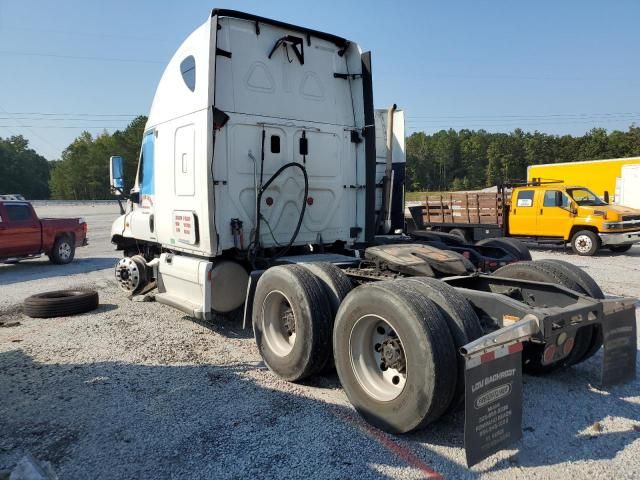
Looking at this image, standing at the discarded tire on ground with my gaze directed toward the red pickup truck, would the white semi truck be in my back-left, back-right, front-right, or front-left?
back-right

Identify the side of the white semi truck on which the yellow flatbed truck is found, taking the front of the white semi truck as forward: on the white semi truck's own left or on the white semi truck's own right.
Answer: on the white semi truck's own right

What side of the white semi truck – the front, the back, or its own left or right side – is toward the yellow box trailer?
right

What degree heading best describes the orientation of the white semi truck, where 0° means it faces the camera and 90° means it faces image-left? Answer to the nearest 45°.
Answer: approximately 135°

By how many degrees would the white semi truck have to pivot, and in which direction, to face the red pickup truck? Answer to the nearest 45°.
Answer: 0° — it already faces it
